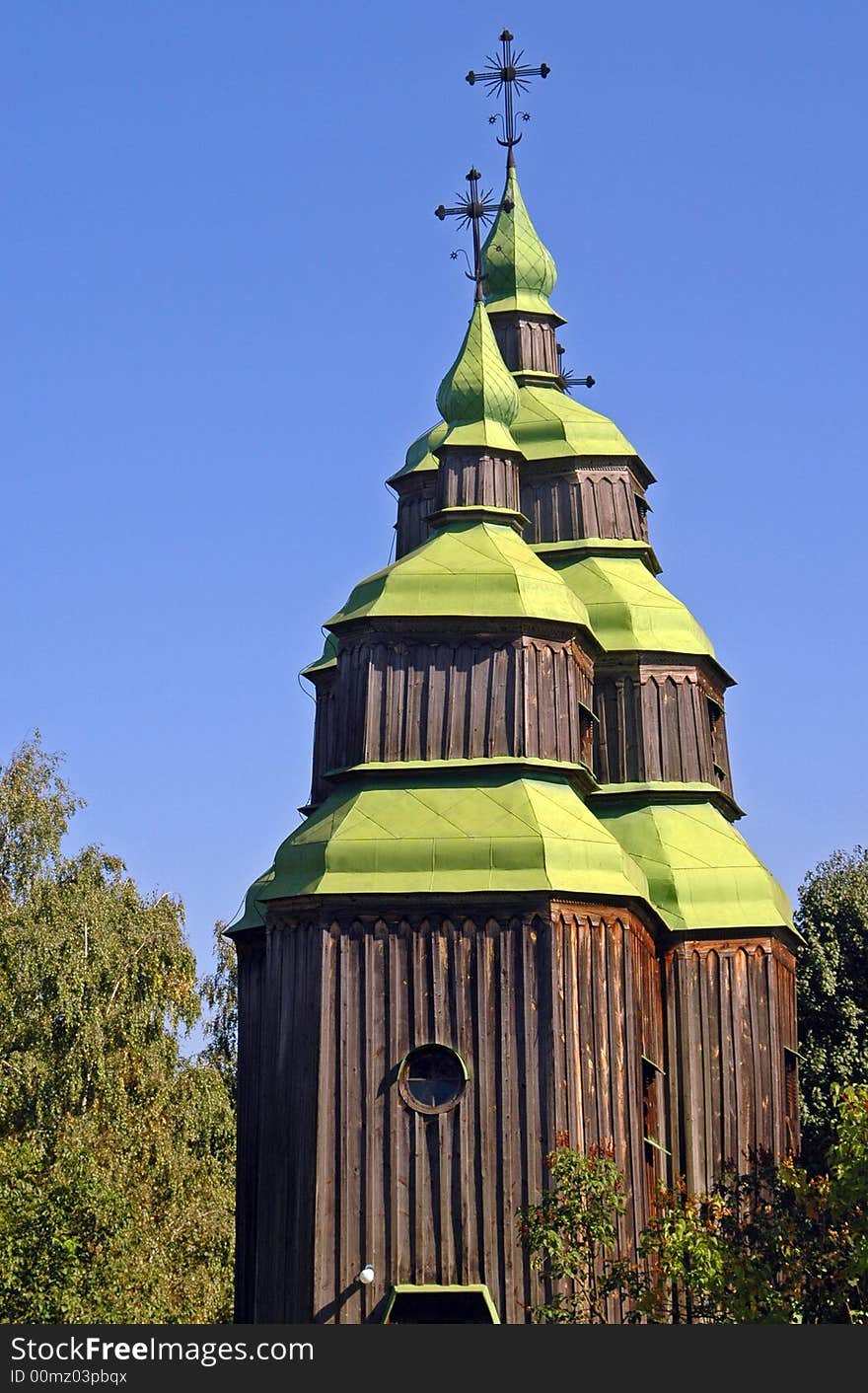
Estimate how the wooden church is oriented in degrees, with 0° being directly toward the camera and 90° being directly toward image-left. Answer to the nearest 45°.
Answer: approximately 0°

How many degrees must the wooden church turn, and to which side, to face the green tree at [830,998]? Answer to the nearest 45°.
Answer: approximately 135° to its left
